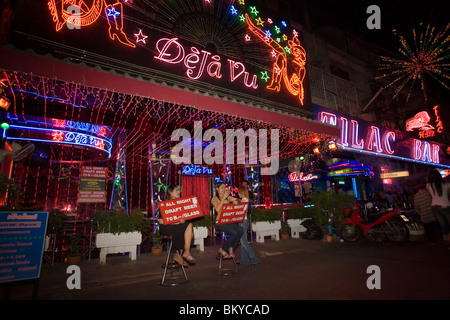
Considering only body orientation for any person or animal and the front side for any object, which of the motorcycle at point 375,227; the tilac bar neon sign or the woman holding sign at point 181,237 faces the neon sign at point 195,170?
the motorcycle

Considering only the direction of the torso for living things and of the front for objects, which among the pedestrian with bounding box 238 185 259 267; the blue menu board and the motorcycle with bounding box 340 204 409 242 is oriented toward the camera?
the blue menu board

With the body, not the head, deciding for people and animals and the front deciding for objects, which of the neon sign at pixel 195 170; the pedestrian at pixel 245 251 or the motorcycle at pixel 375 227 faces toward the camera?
the neon sign

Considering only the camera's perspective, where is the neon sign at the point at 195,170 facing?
facing the viewer

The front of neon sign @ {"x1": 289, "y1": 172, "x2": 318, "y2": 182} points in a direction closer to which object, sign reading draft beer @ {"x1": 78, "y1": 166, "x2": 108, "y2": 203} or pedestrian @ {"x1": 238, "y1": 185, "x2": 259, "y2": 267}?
the pedestrian

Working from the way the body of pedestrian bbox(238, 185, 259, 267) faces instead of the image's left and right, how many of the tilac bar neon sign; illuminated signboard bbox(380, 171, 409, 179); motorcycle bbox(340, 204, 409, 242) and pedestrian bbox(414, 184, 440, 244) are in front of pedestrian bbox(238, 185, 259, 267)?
0

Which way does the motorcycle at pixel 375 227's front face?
to the viewer's left

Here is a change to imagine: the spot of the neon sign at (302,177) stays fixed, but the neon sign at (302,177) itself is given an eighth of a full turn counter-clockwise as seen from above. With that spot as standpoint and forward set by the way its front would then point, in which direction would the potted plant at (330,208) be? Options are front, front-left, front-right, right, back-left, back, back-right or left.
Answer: front-right

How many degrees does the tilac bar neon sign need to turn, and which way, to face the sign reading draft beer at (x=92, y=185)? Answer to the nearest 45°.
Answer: approximately 90° to its right

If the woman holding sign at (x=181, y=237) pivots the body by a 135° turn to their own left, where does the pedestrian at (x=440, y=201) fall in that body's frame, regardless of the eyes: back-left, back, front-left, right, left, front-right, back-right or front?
right

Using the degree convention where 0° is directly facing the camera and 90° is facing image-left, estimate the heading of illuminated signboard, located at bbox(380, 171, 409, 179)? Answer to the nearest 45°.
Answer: approximately 45°

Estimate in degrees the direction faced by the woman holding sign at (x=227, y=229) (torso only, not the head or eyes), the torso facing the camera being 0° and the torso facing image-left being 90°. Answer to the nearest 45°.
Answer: approximately 315°

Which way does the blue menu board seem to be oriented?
toward the camera

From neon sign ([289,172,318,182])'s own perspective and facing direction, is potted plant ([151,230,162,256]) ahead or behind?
ahead

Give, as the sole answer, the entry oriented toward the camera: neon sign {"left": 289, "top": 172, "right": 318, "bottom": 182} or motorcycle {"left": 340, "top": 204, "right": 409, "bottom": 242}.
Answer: the neon sign

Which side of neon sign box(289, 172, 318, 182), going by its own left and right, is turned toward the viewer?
front

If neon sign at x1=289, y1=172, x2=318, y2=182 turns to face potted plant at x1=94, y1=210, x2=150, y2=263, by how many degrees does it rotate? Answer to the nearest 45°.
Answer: approximately 45° to its right
